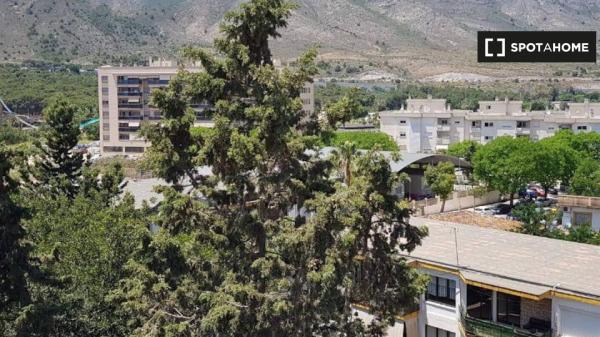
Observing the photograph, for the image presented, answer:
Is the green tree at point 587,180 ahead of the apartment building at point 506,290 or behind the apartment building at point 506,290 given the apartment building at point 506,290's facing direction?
behind

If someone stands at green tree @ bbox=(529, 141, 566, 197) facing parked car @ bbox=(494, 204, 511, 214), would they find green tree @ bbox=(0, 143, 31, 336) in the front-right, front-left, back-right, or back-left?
front-left

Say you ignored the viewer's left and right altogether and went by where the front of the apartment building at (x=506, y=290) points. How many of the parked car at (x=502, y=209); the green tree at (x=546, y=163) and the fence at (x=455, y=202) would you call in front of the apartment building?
0

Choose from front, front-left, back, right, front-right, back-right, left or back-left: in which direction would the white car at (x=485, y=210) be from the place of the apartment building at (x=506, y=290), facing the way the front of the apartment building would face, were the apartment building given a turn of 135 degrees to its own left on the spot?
left

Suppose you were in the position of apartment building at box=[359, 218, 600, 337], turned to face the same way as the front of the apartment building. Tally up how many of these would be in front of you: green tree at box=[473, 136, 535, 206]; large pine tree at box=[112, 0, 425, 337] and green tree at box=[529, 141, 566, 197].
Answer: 1

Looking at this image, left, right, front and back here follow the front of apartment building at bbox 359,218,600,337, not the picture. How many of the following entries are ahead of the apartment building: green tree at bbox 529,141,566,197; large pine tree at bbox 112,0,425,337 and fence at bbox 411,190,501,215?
1

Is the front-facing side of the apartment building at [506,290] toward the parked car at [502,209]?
no

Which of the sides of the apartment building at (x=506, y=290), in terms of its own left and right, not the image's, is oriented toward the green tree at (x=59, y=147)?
right

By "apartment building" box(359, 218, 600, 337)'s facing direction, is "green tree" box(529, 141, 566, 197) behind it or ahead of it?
behind

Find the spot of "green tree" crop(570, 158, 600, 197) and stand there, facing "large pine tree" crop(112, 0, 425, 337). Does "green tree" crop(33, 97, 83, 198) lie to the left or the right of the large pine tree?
right

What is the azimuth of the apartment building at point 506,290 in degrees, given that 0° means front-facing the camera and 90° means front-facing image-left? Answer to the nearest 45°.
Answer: approximately 45°

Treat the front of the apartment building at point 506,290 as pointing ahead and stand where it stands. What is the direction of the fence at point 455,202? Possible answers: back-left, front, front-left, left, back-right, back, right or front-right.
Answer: back-right

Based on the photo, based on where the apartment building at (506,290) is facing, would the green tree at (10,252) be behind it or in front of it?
in front
